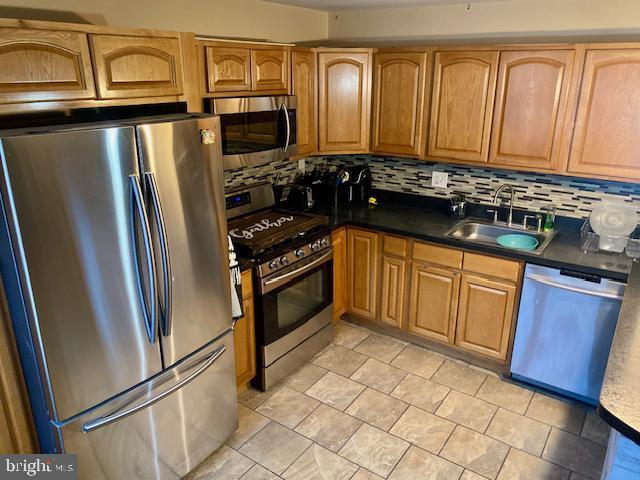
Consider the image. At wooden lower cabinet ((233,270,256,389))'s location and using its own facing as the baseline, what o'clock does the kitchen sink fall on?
The kitchen sink is roughly at 10 o'clock from the wooden lower cabinet.

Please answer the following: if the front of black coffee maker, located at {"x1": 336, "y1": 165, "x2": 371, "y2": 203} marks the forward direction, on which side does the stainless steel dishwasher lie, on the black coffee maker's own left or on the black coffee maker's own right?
on the black coffee maker's own left

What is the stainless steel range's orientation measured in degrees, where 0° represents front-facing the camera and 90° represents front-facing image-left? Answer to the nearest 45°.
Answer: approximately 315°

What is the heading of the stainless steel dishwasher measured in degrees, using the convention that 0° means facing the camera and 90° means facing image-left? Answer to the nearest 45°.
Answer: approximately 0°

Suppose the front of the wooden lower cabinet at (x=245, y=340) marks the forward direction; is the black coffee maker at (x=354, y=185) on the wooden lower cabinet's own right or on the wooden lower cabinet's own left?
on the wooden lower cabinet's own left

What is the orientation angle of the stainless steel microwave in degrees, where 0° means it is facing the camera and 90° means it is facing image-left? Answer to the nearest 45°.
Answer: approximately 315°

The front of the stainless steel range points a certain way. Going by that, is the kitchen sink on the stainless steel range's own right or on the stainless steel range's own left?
on the stainless steel range's own left

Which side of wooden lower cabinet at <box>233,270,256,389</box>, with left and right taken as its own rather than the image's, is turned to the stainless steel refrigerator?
right

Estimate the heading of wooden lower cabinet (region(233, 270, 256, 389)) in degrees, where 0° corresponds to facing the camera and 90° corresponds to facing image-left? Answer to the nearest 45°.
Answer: approximately 315°

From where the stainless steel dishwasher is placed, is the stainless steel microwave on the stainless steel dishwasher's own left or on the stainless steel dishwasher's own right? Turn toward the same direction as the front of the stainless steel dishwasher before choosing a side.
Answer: on the stainless steel dishwasher's own right

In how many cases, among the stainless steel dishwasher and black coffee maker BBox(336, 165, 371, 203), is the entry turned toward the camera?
2

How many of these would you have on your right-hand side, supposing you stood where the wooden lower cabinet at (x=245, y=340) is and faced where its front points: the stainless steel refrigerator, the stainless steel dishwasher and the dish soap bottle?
1

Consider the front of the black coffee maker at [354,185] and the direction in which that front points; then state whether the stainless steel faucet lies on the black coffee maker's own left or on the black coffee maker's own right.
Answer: on the black coffee maker's own left

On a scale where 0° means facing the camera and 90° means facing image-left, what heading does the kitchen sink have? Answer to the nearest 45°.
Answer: approximately 45°
